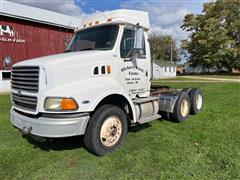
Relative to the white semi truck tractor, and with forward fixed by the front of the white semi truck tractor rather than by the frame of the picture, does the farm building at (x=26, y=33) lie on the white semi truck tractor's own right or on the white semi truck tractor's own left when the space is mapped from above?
on the white semi truck tractor's own right

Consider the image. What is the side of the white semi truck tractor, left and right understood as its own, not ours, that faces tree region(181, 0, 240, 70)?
back

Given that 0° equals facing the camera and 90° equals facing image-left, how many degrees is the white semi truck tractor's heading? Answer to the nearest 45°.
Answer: approximately 45°
